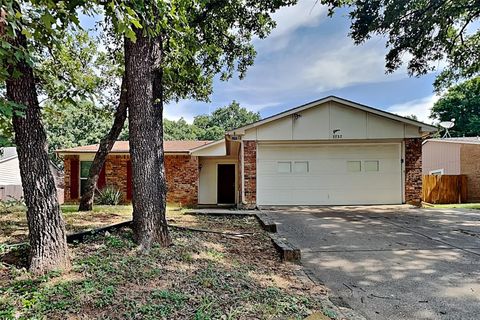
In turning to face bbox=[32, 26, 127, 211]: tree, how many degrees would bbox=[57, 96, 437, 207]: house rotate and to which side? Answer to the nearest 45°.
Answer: approximately 90° to its right

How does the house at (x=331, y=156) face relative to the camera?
toward the camera

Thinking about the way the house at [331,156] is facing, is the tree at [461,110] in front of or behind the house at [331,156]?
behind

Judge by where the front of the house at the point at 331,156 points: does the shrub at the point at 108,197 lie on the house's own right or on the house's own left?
on the house's own right

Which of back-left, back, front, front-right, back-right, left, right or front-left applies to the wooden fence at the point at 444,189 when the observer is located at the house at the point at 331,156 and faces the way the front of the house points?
back-left

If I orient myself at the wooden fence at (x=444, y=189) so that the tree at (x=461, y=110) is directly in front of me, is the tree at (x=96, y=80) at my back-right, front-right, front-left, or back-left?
back-left

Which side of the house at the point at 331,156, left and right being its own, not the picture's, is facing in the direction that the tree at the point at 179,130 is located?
back

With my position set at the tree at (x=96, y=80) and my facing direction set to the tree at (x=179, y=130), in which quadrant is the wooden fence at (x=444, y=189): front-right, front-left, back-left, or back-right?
front-right

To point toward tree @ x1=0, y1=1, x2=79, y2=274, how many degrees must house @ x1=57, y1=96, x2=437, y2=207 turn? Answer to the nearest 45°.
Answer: approximately 45° to its right

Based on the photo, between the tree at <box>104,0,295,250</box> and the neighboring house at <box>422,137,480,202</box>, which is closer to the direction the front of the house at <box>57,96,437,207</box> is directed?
the tree

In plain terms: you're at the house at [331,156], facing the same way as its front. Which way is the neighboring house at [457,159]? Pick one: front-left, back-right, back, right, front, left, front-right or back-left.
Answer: back-left
